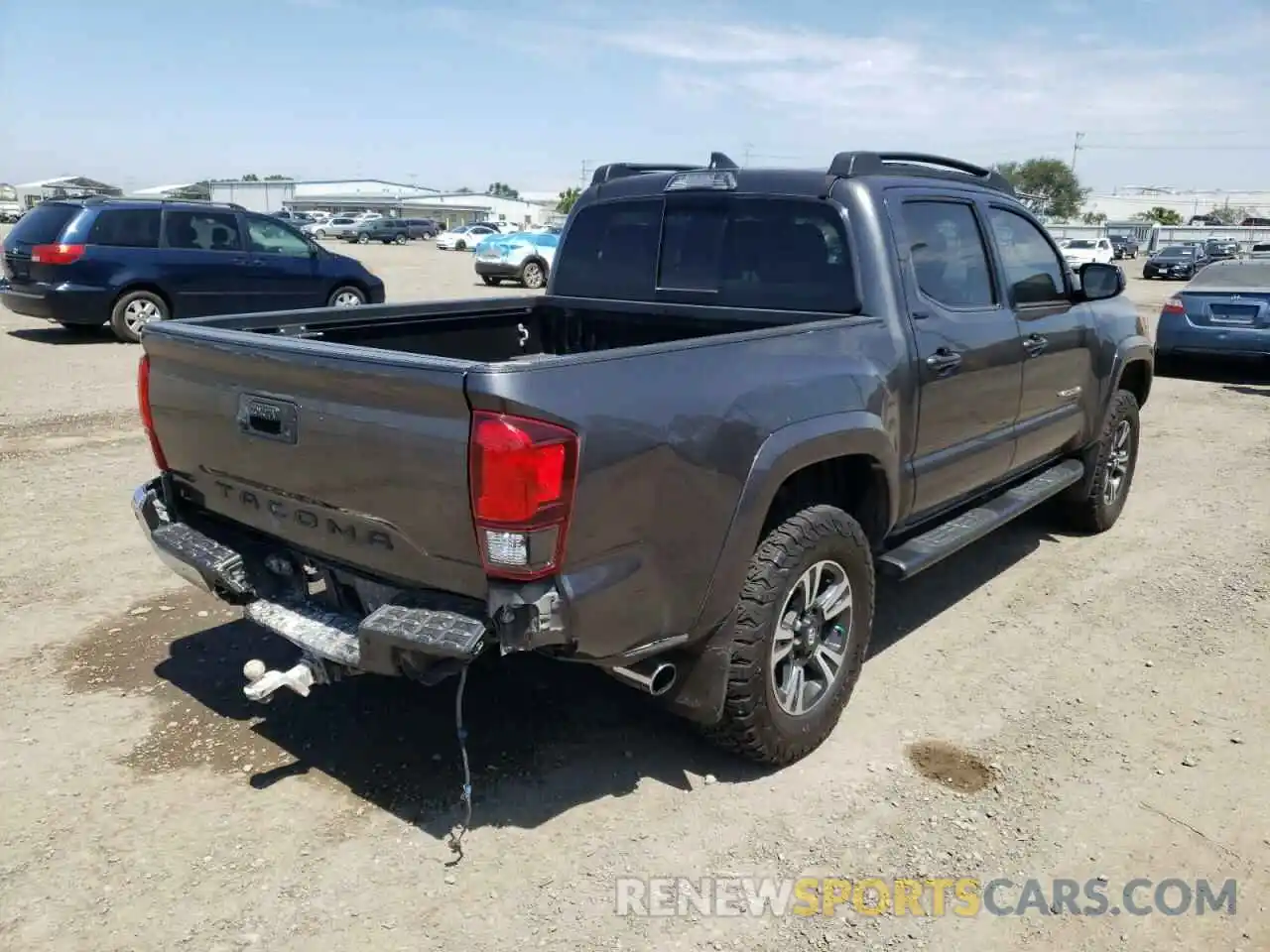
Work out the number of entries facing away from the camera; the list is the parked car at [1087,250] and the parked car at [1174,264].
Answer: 0

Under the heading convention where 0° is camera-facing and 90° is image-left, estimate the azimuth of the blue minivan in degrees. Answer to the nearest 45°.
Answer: approximately 225°

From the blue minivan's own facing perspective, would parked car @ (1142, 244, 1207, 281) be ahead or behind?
ahead

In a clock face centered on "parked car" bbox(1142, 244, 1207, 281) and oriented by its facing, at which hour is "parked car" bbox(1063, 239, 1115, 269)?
"parked car" bbox(1063, 239, 1115, 269) is roughly at 3 o'clock from "parked car" bbox(1142, 244, 1207, 281).

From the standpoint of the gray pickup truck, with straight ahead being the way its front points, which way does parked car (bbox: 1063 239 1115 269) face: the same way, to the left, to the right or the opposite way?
the opposite way

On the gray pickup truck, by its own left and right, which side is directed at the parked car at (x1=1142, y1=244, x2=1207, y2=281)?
front

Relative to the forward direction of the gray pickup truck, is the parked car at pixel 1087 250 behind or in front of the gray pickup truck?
in front

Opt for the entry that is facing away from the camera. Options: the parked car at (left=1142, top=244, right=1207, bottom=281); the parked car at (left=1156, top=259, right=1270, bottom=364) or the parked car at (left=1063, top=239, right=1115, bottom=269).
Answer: the parked car at (left=1156, top=259, right=1270, bottom=364)

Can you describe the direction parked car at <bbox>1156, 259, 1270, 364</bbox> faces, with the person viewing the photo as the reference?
facing away from the viewer

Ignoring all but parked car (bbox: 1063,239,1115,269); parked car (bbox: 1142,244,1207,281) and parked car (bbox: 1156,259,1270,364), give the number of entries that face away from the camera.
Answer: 1

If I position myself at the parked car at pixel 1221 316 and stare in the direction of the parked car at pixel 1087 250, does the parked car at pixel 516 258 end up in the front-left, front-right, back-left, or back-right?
front-left

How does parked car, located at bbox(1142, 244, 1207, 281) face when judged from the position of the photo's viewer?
facing the viewer and to the left of the viewer
